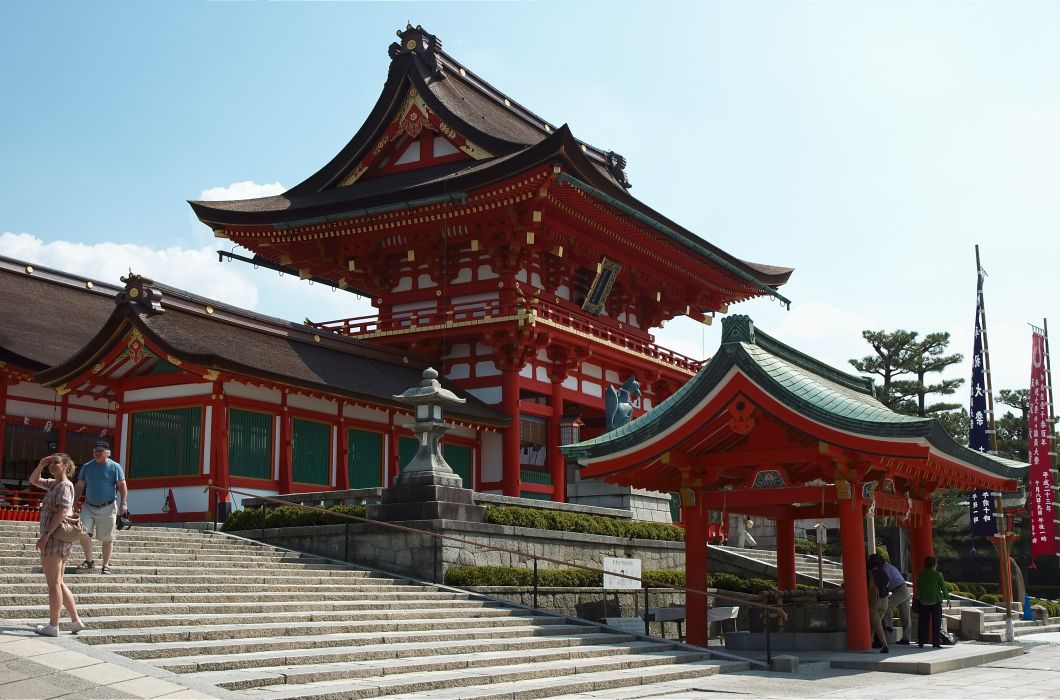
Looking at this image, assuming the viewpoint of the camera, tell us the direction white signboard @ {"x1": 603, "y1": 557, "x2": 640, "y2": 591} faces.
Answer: facing the viewer

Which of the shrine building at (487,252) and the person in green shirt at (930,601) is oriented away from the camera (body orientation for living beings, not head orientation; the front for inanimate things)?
the person in green shirt

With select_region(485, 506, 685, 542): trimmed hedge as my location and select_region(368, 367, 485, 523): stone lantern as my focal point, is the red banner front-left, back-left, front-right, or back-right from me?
back-left

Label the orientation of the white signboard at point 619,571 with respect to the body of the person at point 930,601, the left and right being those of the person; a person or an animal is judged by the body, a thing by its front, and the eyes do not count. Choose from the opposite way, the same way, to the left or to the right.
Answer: the opposite way

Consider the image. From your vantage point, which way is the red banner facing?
toward the camera

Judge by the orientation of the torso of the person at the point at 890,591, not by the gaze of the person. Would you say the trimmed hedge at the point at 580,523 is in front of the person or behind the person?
in front
